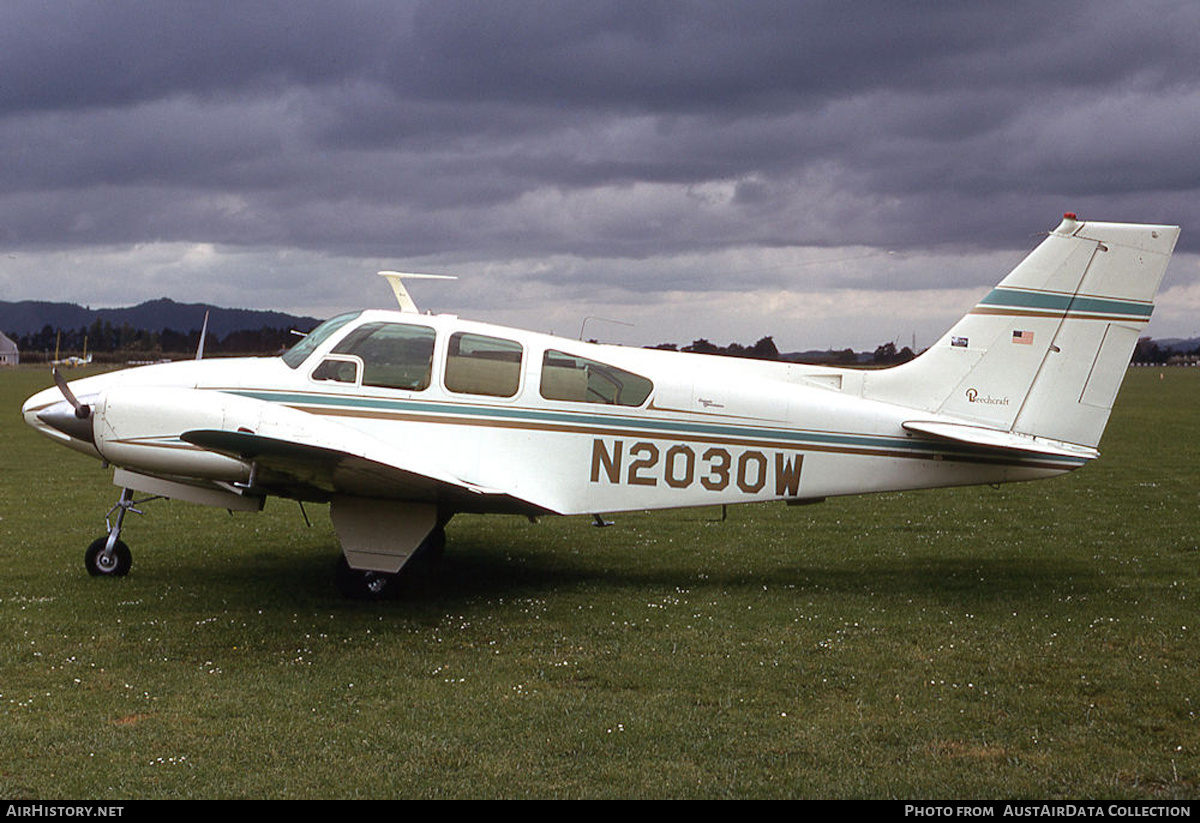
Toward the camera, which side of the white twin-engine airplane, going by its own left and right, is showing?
left
